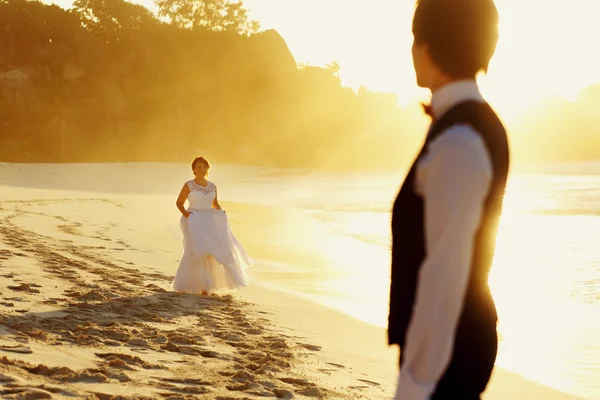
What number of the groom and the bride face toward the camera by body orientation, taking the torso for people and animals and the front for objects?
1

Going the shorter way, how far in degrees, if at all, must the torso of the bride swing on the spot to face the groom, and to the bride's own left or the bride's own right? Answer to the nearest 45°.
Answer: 0° — they already face them

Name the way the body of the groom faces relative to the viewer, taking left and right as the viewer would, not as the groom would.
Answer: facing to the left of the viewer

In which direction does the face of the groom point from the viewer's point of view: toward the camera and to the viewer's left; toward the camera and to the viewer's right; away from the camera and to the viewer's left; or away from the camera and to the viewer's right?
away from the camera and to the viewer's left

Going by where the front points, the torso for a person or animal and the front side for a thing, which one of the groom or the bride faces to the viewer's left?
the groom

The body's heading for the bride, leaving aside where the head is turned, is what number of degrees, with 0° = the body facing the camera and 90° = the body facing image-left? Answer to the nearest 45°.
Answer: approximately 0°
